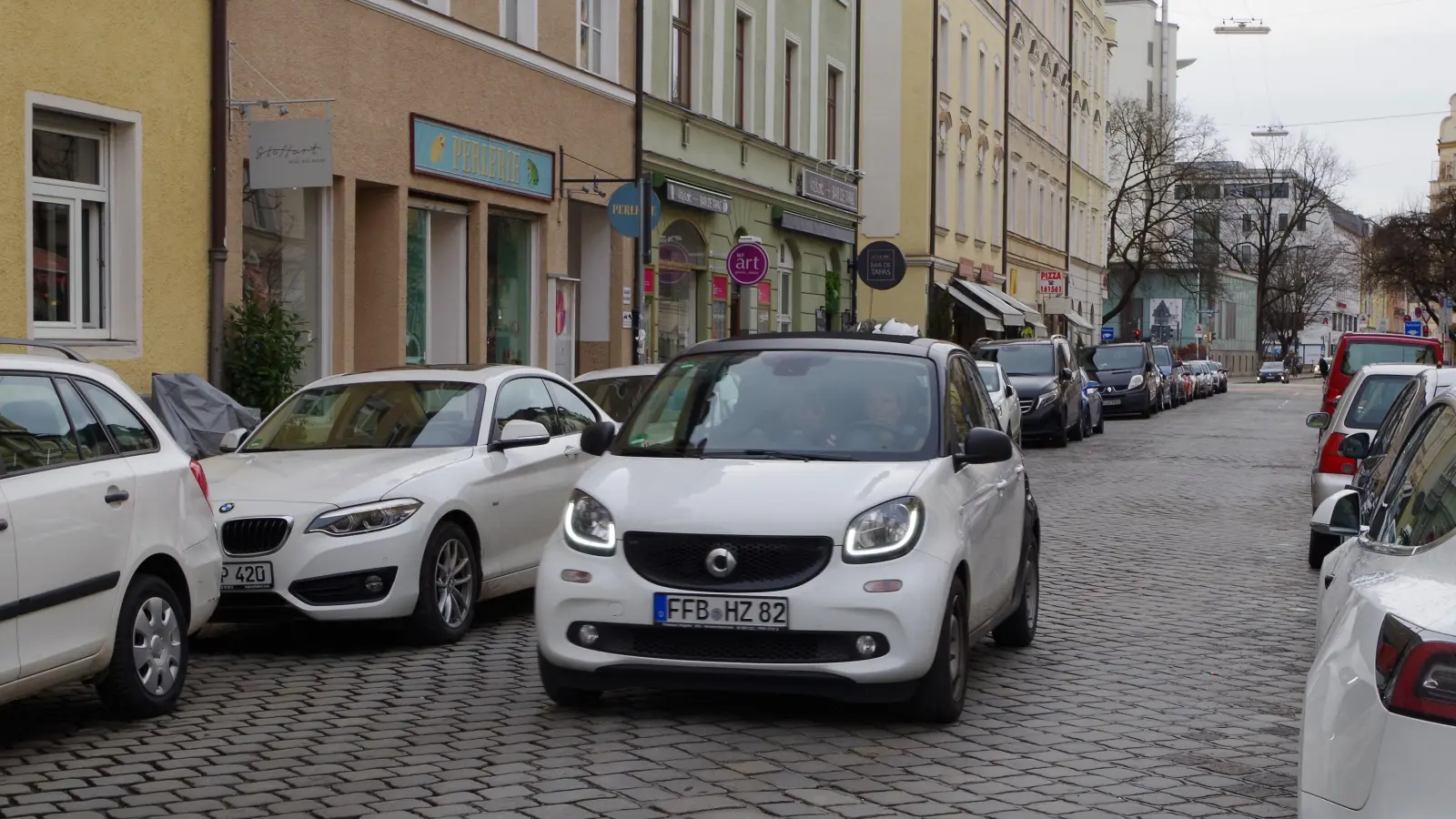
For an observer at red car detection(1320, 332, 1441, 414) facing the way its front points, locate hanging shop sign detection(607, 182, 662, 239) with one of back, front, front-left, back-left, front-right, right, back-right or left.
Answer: back-left

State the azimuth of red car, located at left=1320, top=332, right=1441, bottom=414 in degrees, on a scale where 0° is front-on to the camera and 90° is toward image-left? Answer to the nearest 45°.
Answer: approximately 180°

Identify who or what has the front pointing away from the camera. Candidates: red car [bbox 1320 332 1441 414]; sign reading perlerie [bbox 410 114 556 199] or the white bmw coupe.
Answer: the red car

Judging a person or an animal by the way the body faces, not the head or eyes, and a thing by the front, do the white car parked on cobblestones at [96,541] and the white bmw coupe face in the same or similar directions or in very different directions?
same or similar directions

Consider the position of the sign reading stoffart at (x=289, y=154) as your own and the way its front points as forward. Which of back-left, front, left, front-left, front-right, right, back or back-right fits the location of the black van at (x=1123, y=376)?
back-left

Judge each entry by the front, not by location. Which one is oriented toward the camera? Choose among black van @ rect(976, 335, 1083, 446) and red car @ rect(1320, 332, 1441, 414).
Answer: the black van

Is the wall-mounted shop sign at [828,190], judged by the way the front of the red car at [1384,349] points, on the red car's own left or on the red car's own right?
on the red car's own left

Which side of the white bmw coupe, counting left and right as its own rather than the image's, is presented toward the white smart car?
left

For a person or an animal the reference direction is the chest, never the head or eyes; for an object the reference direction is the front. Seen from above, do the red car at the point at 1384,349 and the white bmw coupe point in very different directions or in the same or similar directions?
very different directions

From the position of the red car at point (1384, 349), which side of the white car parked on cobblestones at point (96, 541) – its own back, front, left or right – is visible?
back

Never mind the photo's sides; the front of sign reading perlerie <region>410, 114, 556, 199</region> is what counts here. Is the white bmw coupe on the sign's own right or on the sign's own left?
on the sign's own right

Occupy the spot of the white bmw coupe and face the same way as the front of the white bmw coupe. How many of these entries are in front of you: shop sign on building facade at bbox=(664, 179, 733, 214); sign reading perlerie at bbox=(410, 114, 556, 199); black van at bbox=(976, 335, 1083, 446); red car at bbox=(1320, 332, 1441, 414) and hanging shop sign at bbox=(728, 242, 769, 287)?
0

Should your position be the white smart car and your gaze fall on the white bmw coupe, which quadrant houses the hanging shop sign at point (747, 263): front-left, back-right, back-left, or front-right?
front-right

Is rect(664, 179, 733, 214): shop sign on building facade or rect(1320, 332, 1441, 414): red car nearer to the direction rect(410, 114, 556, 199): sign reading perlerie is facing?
the red car

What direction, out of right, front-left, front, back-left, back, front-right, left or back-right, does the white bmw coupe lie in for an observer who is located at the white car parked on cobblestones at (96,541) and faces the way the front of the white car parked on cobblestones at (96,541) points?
back

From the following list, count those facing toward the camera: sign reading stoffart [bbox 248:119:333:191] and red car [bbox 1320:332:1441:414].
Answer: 1

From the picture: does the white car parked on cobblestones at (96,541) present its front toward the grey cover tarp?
no

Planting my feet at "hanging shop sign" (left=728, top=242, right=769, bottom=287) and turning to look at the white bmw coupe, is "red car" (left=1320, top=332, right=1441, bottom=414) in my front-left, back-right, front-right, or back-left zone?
back-left

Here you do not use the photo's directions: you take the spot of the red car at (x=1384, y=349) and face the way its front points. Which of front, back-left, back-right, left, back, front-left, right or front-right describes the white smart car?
back
